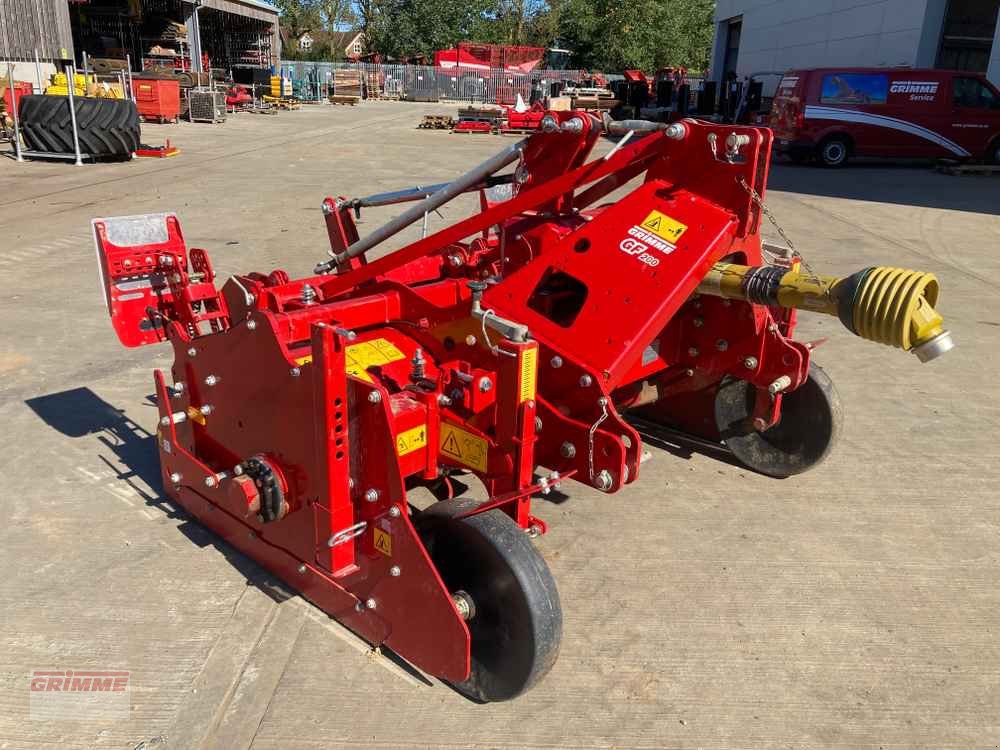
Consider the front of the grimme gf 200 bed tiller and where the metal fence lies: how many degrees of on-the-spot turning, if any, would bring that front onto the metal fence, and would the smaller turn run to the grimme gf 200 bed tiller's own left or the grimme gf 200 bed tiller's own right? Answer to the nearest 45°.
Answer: approximately 135° to the grimme gf 200 bed tiller's own left

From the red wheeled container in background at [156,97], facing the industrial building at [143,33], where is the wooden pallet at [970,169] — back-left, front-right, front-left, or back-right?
back-right

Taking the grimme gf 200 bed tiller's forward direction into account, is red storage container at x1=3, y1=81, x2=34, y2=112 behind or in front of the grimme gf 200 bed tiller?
behind

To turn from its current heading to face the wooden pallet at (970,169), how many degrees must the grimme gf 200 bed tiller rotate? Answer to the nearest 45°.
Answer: approximately 90° to its left

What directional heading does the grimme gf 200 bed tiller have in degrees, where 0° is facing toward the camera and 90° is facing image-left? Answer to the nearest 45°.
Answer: approximately 315°

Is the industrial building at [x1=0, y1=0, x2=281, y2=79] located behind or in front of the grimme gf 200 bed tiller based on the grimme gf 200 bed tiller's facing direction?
behind

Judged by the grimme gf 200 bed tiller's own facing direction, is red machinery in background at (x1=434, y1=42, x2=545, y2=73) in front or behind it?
behind

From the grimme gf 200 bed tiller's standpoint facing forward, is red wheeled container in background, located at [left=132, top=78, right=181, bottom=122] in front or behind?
behind
